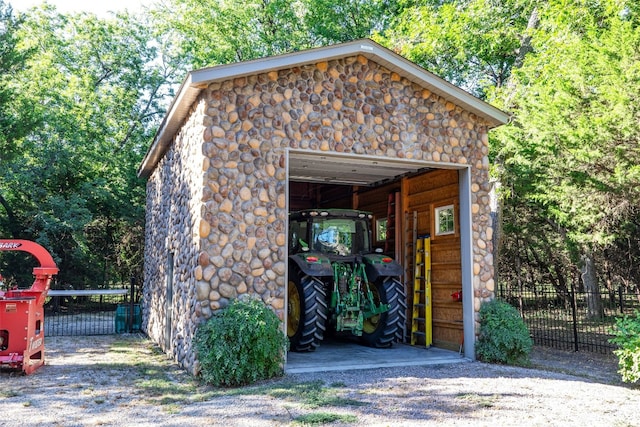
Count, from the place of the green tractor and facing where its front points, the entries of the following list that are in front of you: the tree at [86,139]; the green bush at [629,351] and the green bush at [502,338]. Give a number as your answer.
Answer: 1

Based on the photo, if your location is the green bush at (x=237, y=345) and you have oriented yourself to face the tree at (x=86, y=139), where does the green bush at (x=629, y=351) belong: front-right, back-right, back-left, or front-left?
back-right

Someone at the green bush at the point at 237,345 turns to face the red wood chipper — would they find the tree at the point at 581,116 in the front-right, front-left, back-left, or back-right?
back-right
